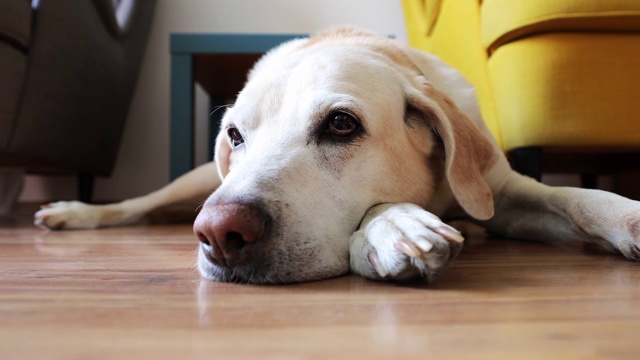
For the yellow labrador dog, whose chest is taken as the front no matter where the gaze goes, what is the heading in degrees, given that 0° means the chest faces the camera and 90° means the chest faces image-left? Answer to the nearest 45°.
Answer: approximately 45°

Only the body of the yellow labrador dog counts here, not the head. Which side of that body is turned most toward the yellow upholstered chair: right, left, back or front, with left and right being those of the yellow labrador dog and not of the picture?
back

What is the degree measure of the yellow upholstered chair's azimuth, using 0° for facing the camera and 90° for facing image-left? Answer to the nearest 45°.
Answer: approximately 0°
